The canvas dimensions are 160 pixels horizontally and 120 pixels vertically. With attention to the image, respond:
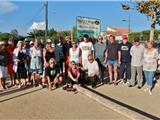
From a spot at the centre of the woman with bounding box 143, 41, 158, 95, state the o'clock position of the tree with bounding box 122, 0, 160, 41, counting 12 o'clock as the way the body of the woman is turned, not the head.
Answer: The tree is roughly at 6 o'clock from the woman.

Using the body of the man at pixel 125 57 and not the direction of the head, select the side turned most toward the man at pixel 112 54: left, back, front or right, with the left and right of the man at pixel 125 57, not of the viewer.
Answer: right

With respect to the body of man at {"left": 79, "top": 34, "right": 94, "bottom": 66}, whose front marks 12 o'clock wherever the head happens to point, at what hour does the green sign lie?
The green sign is roughly at 6 o'clock from the man.

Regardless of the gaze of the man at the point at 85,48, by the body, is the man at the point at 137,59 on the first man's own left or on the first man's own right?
on the first man's own left
